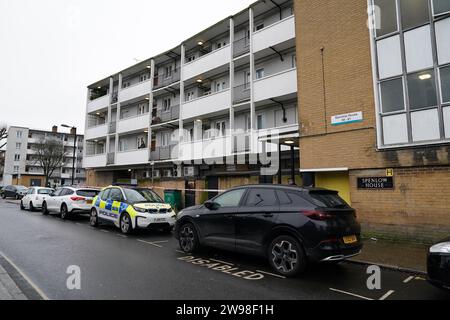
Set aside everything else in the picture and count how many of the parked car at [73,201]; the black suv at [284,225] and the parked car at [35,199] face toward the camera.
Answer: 0

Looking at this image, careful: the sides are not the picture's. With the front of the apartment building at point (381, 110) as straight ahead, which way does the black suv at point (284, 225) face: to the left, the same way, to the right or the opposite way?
to the right

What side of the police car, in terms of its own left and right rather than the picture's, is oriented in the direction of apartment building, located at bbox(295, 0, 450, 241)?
front

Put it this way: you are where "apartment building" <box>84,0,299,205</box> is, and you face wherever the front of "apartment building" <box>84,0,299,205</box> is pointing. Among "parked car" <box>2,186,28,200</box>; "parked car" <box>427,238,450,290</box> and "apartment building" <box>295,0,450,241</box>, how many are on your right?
1

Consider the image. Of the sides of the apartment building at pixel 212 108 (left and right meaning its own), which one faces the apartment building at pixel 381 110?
left

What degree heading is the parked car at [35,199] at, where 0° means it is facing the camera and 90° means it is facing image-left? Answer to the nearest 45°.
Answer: approximately 135°

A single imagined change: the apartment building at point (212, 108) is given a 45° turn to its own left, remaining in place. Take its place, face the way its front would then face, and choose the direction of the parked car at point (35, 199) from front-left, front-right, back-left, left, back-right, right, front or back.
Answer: right

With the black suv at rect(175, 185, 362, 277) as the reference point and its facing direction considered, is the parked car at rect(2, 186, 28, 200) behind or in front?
in front

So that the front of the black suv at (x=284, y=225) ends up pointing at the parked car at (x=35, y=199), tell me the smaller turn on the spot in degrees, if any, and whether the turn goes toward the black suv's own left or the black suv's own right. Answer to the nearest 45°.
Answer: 0° — it already faces it

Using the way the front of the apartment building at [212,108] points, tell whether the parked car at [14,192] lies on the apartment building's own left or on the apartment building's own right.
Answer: on the apartment building's own right

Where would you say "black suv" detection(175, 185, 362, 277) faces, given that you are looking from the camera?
facing away from the viewer and to the left of the viewer

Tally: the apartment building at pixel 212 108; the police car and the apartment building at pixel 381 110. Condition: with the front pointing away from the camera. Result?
0

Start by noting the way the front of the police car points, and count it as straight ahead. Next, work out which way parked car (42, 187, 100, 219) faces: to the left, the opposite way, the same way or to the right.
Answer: the opposite way

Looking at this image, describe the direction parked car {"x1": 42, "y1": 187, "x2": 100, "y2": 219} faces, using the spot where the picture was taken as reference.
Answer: facing away from the viewer and to the left of the viewer

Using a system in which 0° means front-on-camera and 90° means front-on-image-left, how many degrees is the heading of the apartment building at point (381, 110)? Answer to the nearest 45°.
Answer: approximately 45°
